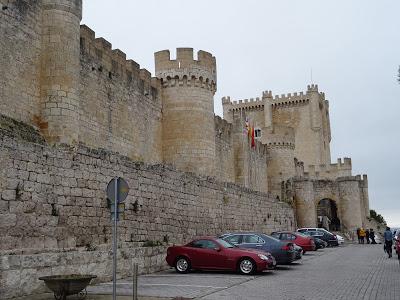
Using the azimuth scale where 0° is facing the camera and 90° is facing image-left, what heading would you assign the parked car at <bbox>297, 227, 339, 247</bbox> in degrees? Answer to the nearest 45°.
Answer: approximately 315°

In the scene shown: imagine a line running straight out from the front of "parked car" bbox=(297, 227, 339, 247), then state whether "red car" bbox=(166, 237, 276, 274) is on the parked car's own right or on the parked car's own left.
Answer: on the parked car's own right

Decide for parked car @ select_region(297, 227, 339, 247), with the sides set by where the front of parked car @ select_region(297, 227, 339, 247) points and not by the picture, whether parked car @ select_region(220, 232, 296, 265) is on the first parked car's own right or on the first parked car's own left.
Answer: on the first parked car's own right
